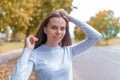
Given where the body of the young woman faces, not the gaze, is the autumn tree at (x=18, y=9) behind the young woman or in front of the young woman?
behind

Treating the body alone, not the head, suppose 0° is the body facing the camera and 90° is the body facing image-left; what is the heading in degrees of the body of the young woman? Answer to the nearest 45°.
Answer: approximately 315°
